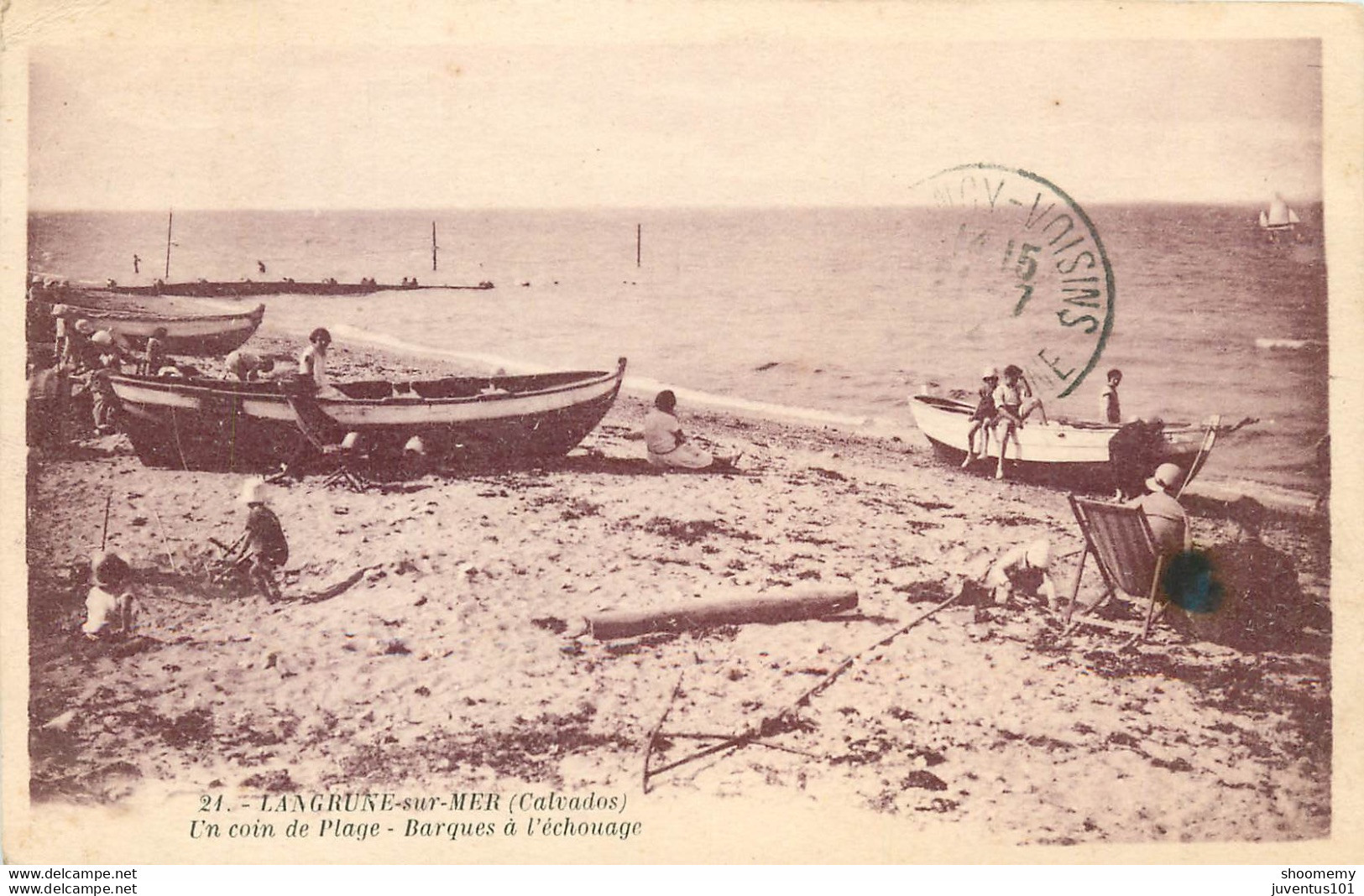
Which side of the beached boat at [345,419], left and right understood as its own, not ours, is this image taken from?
right

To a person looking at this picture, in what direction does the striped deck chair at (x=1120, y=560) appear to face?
facing away from the viewer and to the right of the viewer

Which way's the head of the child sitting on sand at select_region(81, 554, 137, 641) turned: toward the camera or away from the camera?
away from the camera

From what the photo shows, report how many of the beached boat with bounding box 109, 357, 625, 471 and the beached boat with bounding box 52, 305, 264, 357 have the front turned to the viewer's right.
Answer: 2

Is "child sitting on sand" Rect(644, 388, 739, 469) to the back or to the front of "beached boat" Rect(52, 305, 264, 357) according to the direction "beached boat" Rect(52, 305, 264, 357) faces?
to the front

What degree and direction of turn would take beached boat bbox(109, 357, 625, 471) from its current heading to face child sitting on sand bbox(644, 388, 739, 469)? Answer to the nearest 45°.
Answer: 0° — it already faces them

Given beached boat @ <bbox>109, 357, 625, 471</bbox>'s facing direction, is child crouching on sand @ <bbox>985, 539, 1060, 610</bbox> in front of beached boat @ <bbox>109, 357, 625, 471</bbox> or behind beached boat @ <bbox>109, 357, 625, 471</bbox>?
in front

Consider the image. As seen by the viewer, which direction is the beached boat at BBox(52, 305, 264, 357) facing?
to the viewer's right

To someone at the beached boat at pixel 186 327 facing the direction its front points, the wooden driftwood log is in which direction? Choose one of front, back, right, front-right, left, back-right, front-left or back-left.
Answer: front-right

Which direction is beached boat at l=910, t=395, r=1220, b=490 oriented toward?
to the viewer's left
